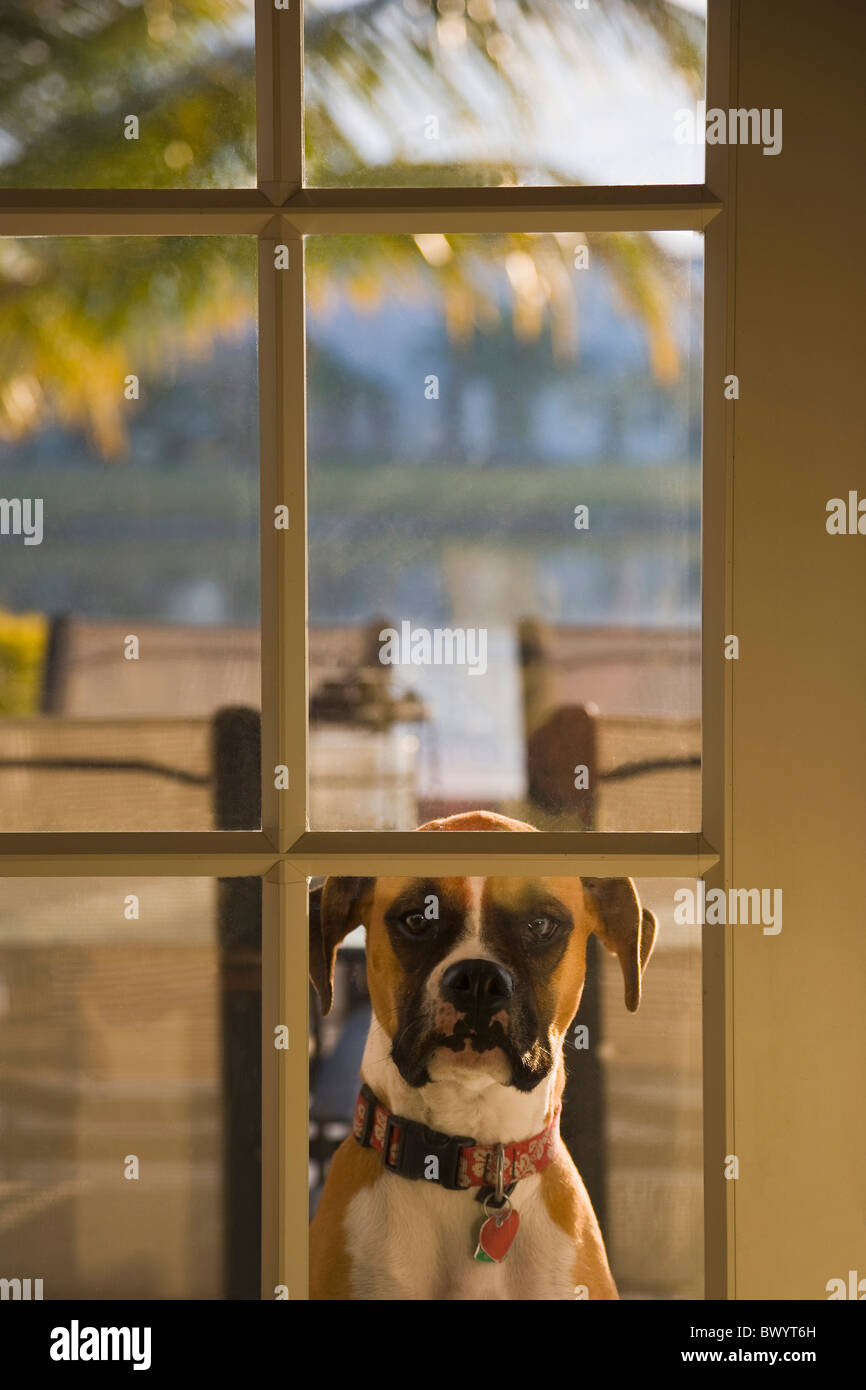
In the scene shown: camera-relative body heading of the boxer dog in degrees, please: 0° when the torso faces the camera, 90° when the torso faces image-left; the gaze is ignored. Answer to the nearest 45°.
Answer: approximately 0°
